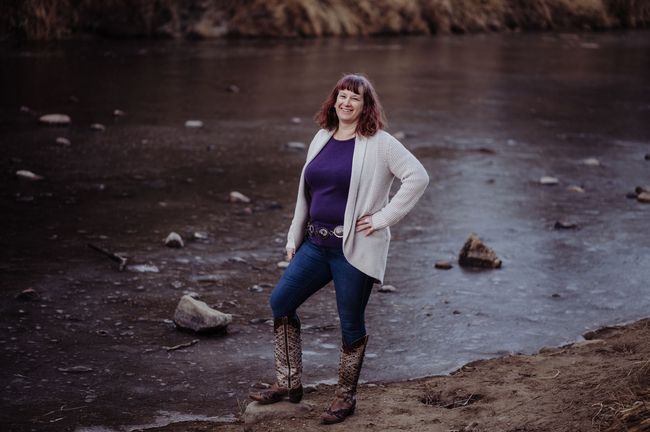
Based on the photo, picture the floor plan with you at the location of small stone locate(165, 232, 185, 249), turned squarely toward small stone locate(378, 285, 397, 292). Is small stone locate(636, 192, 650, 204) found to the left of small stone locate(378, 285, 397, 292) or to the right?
left

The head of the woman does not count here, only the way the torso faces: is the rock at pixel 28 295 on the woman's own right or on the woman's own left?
on the woman's own right

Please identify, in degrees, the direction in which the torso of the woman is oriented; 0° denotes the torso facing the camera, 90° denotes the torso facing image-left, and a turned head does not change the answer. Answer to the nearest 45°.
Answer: approximately 45°

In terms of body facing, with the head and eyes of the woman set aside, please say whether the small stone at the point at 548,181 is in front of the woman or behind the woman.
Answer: behind

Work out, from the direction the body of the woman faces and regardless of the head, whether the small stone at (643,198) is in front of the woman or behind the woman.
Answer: behind

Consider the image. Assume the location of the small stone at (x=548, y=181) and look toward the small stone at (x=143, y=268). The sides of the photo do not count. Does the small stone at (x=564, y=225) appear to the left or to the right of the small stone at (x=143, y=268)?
left

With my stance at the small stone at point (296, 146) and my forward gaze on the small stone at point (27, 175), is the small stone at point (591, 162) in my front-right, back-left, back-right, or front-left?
back-left

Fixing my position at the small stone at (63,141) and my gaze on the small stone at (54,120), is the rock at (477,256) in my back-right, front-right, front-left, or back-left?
back-right
